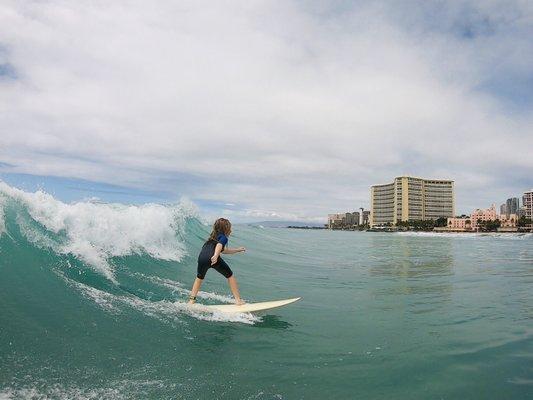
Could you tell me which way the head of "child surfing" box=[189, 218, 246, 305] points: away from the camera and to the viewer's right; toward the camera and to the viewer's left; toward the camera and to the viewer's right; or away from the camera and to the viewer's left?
away from the camera and to the viewer's right

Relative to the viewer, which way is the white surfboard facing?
to the viewer's right
